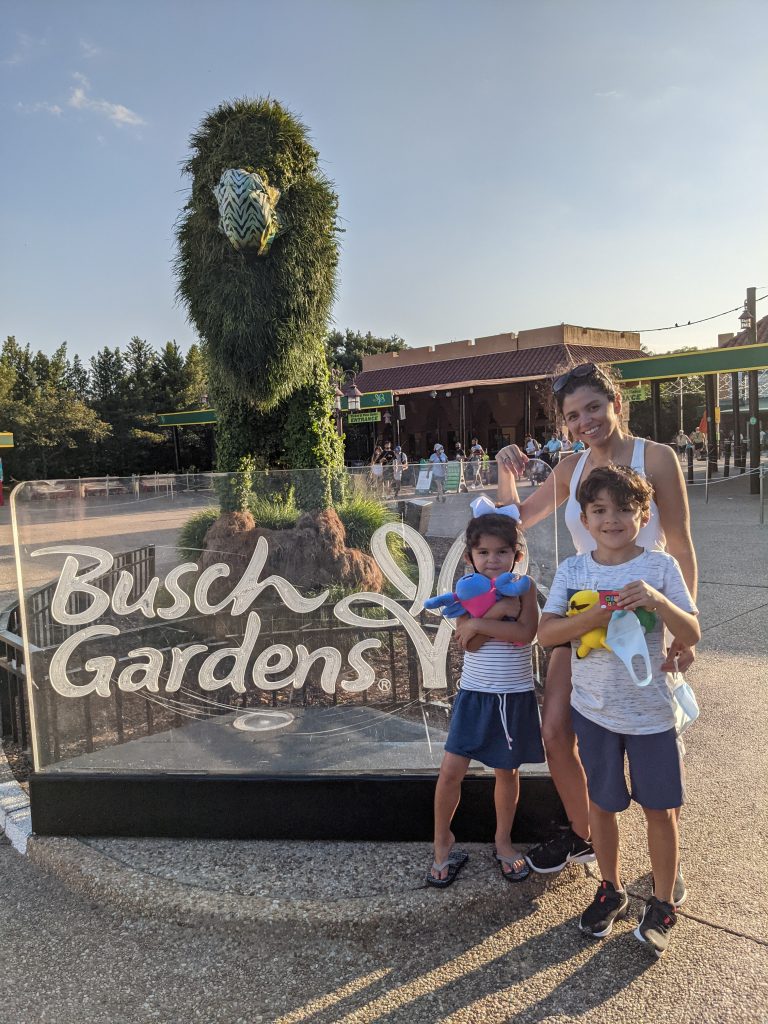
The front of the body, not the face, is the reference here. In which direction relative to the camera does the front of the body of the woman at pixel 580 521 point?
toward the camera

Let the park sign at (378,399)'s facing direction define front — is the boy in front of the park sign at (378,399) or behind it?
in front

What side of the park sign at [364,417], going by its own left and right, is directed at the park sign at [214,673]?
front

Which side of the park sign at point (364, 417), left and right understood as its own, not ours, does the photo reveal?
front

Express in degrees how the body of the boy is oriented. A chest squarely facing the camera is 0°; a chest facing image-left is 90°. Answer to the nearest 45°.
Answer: approximately 0°

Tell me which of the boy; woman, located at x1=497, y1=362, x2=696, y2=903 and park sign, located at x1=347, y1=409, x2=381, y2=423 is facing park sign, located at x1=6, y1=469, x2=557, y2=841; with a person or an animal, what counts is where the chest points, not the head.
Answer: park sign, located at x1=347, y1=409, x2=381, y2=423

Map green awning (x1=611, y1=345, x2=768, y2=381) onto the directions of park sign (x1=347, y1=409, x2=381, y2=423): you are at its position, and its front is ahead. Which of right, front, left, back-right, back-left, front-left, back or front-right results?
front-left

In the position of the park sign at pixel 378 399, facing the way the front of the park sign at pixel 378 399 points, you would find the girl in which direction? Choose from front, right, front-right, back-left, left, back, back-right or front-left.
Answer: front

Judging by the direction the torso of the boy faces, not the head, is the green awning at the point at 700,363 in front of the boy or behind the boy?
behind

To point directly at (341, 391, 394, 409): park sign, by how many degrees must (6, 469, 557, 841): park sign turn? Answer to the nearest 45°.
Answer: approximately 180°

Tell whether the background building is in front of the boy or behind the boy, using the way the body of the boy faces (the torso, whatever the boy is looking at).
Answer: behind
